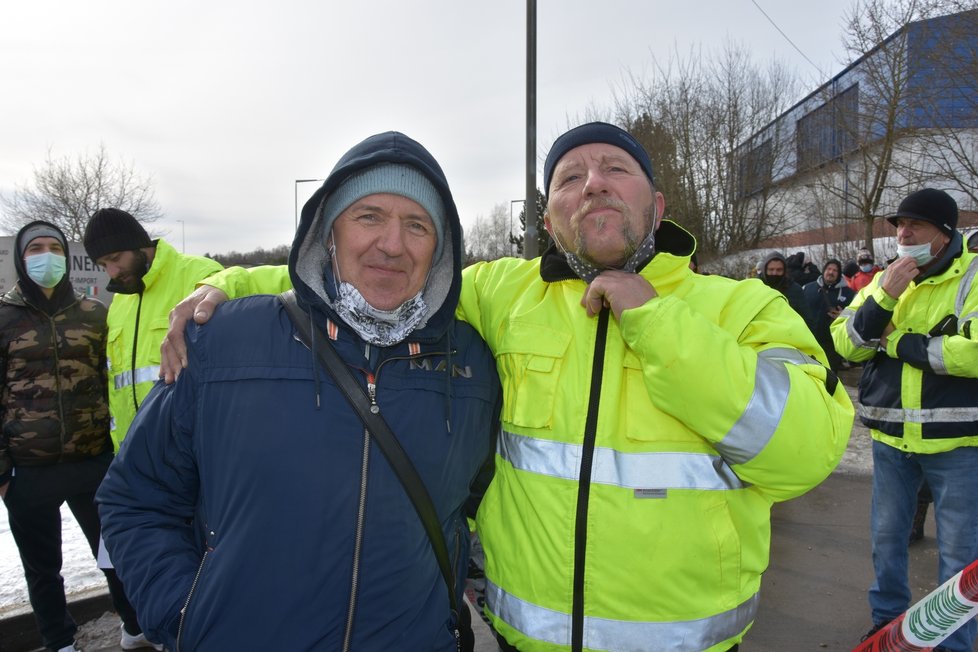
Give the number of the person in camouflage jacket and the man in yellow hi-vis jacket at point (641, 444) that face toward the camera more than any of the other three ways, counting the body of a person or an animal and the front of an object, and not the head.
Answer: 2

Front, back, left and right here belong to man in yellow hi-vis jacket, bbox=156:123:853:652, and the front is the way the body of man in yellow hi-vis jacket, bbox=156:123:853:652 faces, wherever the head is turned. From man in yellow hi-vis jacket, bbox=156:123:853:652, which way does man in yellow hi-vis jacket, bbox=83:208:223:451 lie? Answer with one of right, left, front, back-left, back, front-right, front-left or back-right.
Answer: back-right

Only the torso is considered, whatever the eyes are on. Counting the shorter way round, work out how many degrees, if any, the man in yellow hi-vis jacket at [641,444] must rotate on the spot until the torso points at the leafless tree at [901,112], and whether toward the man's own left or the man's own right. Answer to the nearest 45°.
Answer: approximately 135° to the man's own left

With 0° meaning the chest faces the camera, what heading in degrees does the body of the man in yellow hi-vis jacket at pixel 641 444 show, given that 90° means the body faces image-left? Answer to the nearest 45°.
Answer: approximately 0°

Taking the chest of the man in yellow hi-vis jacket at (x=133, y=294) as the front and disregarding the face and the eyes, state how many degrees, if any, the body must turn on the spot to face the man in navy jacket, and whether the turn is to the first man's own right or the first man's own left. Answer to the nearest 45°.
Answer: approximately 45° to the first man's own left
